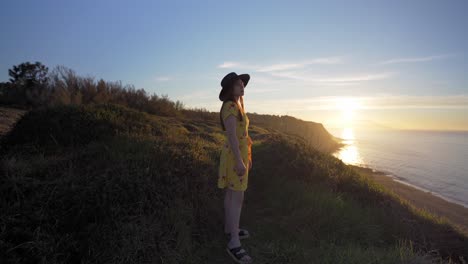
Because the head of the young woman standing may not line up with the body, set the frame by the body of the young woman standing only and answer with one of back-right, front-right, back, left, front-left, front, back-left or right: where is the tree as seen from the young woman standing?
back-left

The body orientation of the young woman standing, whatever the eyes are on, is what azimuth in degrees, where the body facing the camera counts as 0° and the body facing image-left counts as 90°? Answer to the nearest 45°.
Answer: approximately 270°

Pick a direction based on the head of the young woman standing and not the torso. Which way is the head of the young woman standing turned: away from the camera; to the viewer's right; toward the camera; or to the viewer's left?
to the viewer's right
